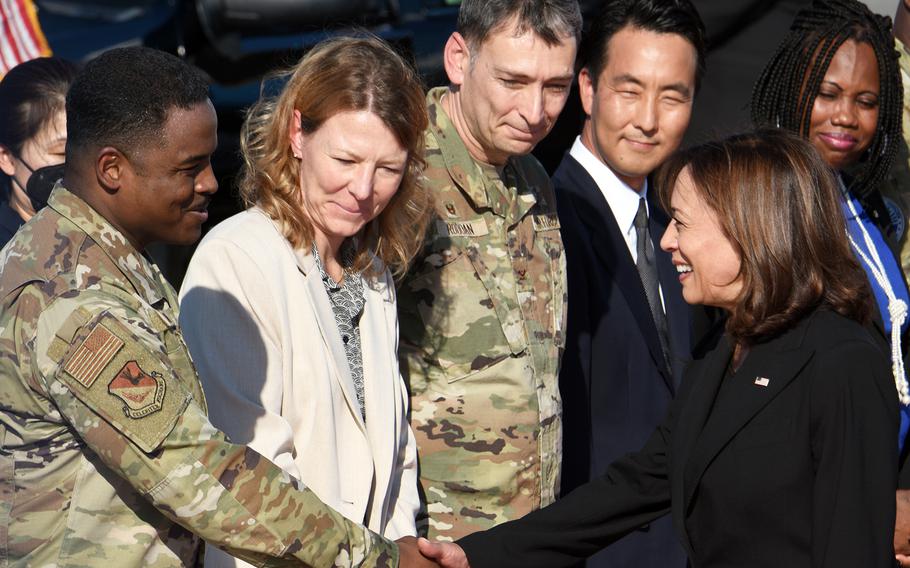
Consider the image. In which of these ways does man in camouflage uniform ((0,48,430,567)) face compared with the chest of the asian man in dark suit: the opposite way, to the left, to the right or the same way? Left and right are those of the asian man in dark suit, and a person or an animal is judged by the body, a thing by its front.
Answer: to the left

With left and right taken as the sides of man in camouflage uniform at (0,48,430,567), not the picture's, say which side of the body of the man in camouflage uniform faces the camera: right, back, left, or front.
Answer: right

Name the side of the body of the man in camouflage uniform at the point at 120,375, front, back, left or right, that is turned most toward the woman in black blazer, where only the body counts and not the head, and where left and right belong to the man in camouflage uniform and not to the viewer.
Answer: front

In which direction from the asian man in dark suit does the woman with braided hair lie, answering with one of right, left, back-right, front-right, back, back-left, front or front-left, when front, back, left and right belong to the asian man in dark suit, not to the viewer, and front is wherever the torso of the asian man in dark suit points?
left

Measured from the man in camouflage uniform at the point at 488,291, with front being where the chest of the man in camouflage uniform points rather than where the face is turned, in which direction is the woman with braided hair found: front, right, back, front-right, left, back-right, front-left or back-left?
left

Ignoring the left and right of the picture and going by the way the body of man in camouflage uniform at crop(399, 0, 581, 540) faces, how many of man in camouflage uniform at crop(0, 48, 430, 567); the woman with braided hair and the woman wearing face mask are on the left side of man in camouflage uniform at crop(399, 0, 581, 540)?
1

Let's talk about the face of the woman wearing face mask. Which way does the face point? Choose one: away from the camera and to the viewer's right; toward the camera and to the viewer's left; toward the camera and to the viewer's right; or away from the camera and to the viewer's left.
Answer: toward the camera and to the viewer's right

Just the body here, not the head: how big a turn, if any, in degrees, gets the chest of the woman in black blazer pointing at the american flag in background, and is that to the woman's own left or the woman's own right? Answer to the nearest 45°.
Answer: approximately 90° to the woman's own right

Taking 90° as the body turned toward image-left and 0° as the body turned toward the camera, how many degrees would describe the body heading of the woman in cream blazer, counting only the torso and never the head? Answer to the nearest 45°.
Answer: approximately 315°

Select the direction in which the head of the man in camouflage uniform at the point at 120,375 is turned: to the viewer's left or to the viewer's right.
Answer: to the viewer's right

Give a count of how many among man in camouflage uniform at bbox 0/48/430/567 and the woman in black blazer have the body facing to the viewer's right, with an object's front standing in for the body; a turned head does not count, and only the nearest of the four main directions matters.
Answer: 1

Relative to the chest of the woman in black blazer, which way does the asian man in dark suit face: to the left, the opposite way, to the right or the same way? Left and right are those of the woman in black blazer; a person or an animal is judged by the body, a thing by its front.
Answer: to the left

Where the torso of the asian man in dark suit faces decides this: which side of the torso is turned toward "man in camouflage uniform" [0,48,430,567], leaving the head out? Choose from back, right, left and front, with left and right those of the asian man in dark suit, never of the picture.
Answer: right
